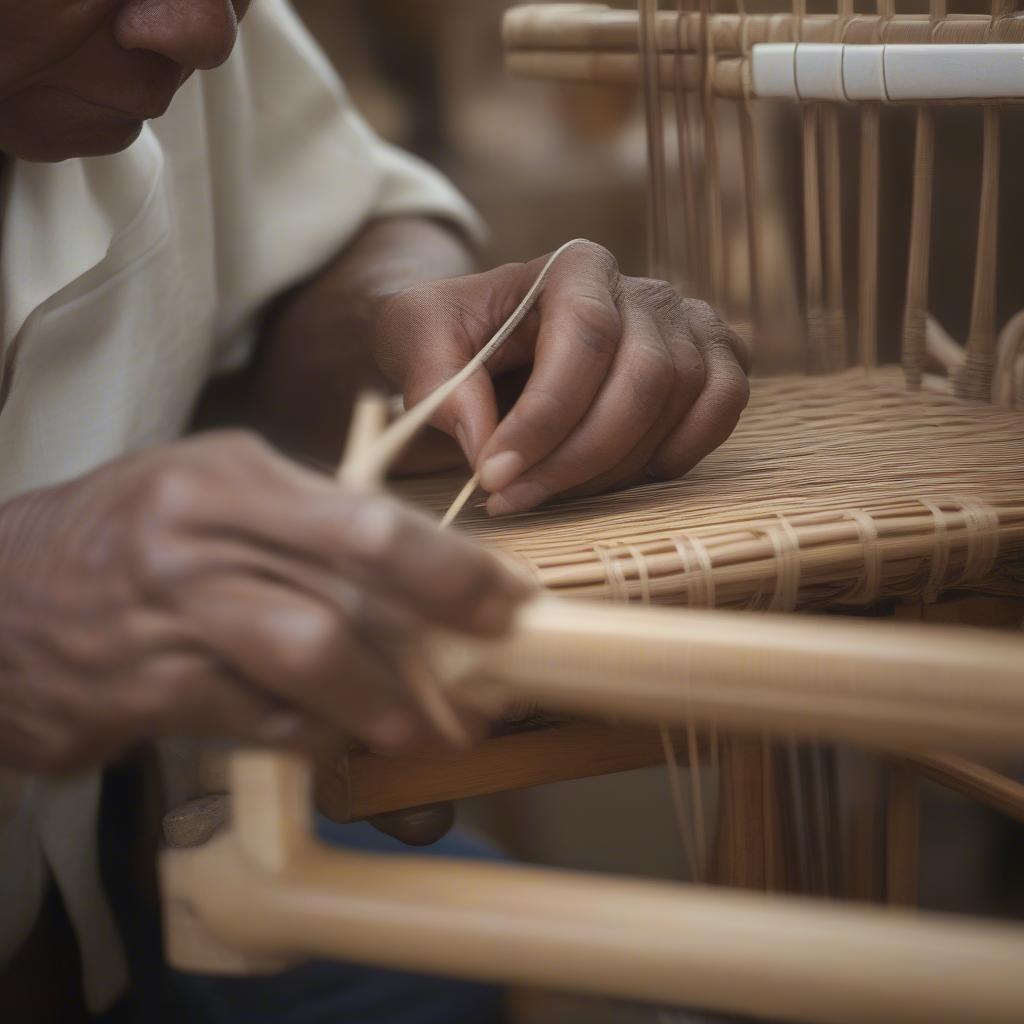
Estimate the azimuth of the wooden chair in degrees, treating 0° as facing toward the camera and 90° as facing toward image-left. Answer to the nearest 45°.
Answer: approximately 0°
